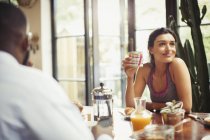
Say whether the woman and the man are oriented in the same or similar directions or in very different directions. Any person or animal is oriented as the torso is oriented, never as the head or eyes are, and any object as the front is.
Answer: very different directions

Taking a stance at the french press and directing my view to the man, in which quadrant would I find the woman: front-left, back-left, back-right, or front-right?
back-left

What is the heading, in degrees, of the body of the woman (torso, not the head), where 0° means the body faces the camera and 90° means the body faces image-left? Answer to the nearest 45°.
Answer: approximately 0°

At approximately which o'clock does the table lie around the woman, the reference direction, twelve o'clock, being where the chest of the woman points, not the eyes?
The table is roughly at 12 o'clock from the woman.

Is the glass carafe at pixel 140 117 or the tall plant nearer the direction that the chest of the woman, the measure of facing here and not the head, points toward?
the glass carafe

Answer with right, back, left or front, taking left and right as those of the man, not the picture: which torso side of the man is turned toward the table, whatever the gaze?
front

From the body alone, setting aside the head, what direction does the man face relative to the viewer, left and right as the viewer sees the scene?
facing away from the viewer and to the right of the viewer

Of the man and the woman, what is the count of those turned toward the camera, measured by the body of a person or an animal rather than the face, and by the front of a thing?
1

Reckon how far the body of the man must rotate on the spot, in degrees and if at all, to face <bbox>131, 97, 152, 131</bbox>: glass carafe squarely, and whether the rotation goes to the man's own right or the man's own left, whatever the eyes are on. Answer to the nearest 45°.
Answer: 0° — they already face it

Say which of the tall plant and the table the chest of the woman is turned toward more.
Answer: the table

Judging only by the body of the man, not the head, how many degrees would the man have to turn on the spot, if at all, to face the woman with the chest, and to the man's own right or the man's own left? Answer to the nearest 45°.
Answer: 0° — they already face them

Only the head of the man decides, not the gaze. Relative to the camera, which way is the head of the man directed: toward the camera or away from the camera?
away from the camera

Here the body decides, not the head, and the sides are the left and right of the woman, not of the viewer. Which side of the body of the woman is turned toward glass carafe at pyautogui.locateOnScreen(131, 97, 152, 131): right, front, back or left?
front
